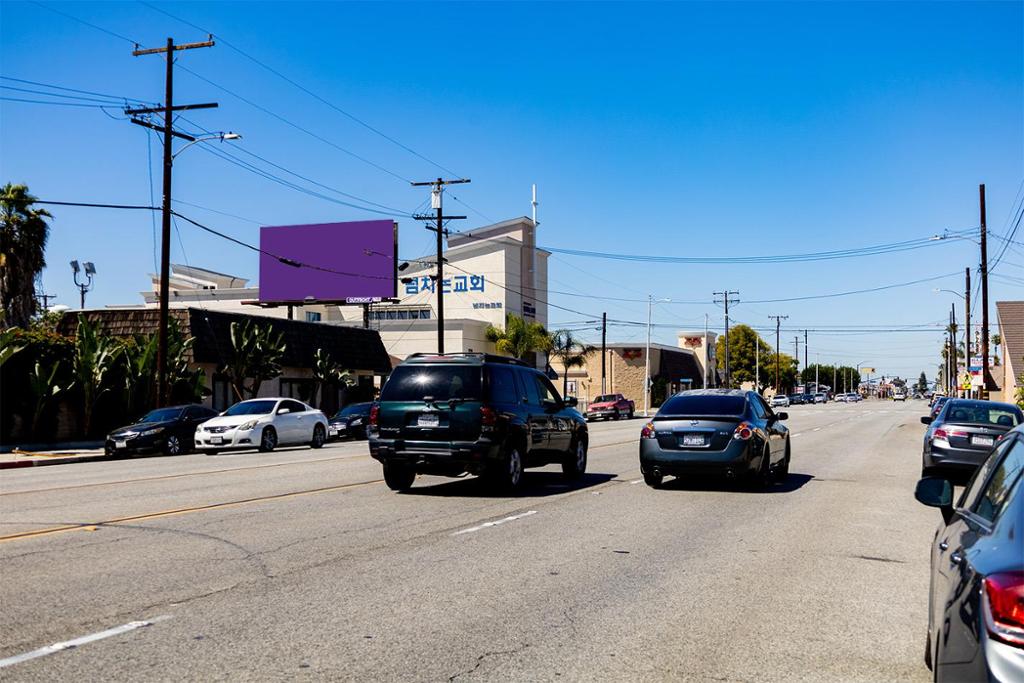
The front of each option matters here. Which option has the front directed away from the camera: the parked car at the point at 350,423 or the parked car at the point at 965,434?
the parked car at the point at 965,434

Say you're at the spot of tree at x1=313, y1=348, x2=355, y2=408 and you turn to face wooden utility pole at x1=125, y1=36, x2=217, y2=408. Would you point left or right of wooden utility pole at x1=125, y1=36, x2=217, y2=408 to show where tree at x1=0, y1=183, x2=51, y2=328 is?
right

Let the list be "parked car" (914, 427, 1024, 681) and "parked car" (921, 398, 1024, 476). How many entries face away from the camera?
2

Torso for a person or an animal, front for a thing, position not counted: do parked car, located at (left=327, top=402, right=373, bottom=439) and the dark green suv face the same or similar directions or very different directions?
very different directions

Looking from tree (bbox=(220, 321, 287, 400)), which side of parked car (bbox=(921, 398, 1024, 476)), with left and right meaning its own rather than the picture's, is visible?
left

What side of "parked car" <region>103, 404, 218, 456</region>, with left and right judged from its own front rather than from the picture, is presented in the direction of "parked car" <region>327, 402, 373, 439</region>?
back

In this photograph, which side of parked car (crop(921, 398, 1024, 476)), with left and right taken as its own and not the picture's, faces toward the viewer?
back

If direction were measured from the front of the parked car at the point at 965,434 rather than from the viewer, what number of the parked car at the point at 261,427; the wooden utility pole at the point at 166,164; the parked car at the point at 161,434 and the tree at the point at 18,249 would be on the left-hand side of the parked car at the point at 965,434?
4

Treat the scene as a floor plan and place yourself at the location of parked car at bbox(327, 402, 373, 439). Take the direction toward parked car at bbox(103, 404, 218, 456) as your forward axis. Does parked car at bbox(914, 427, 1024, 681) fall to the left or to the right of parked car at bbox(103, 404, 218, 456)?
left

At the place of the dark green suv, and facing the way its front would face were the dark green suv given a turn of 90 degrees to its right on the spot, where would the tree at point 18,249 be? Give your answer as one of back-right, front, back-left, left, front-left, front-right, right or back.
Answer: back

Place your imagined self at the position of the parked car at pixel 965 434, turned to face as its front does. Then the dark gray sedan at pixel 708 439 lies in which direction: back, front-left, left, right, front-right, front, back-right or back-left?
back-left

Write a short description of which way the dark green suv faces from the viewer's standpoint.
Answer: facing away from the viewer and to the right of the viewer

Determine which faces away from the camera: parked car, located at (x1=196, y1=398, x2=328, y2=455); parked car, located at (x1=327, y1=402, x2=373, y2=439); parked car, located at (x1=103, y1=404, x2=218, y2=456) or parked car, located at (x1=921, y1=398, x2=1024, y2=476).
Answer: parked car, located at (x1=921, y1=398, x2=1024, y2=476)

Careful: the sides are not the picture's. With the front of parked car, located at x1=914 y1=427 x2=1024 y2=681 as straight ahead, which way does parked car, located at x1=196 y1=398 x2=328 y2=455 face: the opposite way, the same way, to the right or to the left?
the opposite way
